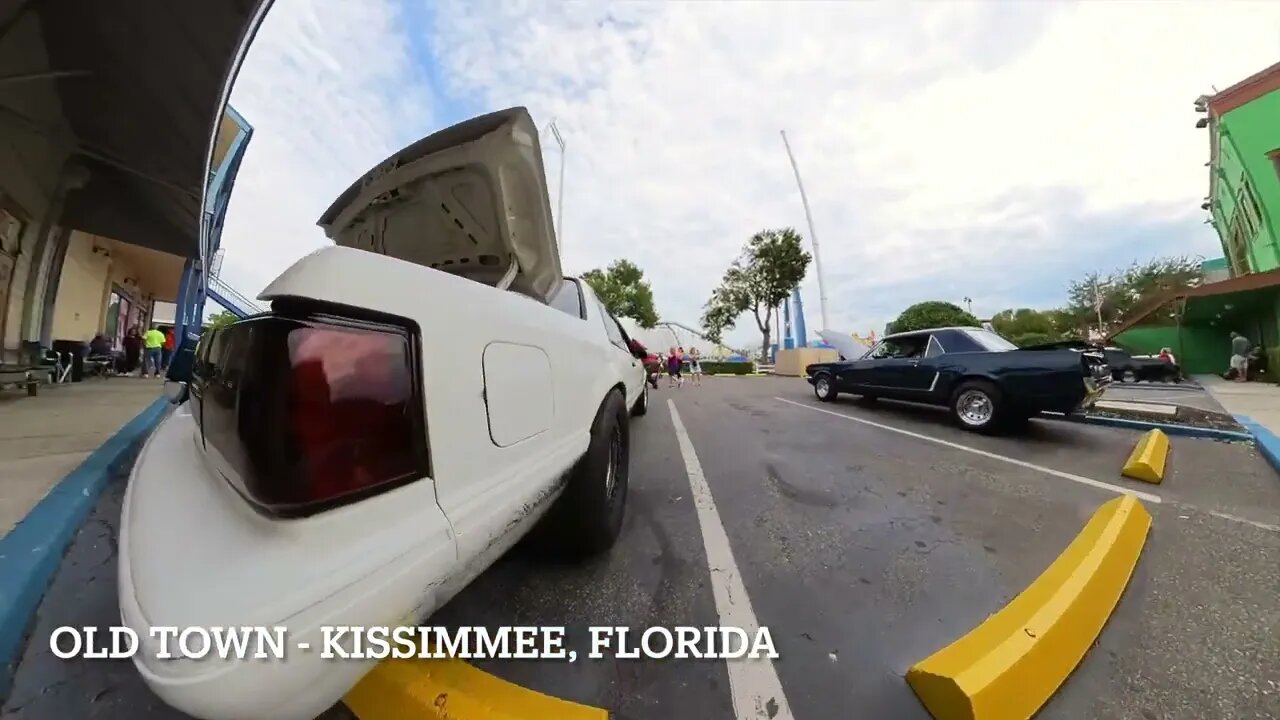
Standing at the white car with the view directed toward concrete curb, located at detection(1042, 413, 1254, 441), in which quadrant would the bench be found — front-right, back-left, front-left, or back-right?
back-left

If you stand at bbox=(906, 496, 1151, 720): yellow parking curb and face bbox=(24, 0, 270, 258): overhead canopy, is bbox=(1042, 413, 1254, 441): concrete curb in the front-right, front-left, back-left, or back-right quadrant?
back-right

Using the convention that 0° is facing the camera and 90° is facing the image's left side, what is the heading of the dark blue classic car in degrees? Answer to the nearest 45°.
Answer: approximately 135°

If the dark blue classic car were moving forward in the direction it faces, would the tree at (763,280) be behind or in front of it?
in front

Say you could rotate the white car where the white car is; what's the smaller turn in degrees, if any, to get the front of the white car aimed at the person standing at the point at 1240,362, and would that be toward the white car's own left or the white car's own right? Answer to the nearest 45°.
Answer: approximately 45° to the white car's own right

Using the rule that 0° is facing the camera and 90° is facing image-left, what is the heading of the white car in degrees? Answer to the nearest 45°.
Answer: approximately 225°

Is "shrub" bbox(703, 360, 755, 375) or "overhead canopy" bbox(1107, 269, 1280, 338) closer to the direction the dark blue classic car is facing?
the shrub

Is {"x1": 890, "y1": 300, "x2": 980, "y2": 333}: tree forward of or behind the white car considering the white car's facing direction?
forward

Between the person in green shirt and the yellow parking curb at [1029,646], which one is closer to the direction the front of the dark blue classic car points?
the person in green shirt

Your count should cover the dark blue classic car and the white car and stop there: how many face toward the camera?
0

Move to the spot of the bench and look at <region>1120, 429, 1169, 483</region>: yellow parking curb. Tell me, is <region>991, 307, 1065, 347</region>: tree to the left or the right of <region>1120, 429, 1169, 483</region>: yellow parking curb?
left

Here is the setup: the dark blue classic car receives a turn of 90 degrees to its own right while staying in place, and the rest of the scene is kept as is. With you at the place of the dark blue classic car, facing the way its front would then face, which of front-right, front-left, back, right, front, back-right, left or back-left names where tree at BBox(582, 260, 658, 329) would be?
left
